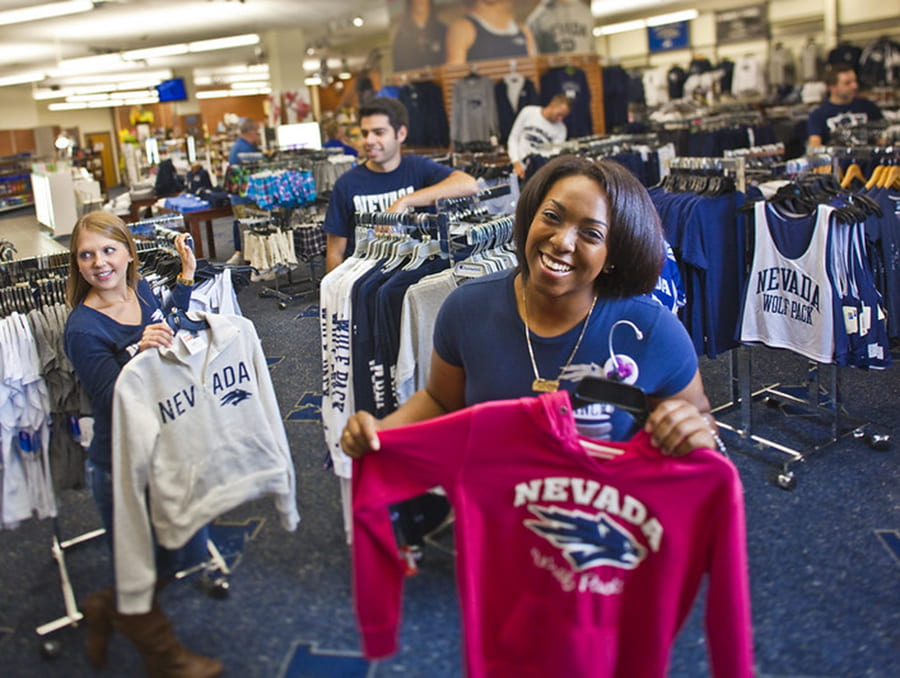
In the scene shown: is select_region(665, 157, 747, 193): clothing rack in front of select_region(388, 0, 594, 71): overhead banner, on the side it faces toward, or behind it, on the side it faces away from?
in front

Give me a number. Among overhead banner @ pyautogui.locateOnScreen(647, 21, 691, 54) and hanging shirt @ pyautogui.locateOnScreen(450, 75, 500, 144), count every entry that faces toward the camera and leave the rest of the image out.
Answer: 2

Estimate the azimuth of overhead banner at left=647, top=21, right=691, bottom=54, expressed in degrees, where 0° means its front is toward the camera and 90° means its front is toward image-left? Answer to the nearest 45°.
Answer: approximately 0°

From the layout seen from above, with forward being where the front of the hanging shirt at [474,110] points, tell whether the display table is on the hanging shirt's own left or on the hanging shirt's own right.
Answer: on the hanging shirt's own right

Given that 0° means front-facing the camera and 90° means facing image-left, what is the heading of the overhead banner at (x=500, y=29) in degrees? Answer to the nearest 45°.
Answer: approximately 0°

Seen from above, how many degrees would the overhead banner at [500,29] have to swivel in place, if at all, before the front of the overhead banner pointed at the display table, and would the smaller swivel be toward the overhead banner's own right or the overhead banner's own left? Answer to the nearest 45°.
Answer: approximately 45° to the overhead banner's own right

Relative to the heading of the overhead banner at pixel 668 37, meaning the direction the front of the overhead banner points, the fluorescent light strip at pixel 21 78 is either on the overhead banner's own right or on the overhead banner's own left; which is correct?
on the overhead banner's own right

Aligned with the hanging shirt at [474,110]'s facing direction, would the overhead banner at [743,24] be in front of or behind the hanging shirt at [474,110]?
behind

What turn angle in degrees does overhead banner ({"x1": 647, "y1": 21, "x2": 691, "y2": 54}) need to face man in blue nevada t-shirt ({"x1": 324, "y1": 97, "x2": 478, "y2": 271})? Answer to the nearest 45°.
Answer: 0° — it already faces them
